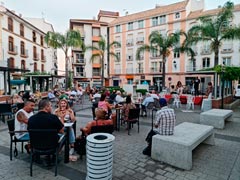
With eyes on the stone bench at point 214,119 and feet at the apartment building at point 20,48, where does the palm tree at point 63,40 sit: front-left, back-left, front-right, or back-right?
front-left

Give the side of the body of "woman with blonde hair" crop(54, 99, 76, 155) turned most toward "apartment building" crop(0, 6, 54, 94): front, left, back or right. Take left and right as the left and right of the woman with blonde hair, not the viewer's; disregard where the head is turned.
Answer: back

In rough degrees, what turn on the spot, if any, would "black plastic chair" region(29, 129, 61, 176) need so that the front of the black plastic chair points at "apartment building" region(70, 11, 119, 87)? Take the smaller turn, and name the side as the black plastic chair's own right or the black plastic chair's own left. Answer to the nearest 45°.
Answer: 0° — it already faces it

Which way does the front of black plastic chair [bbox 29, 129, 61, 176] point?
away from the camera

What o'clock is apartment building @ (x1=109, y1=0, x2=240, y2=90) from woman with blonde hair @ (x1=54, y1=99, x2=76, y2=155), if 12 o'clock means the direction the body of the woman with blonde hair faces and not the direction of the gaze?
The apartment building is roughly at 7 o'clock from the woman with blonde hair.

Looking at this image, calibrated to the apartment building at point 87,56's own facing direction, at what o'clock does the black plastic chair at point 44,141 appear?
The black plastic chair is roughly at 12 o'clock from the apartment building.

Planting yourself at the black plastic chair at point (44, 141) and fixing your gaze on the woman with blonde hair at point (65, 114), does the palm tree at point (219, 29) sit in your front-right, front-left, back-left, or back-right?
front-right

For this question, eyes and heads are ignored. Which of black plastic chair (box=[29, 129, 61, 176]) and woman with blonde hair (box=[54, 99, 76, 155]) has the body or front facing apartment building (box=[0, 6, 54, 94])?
the black plastic chair

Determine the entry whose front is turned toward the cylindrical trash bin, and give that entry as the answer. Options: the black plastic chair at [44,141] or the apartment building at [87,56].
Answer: the apartment building

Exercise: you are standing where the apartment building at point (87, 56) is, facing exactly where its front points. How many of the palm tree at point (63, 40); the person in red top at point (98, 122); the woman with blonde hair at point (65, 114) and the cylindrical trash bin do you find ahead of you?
4

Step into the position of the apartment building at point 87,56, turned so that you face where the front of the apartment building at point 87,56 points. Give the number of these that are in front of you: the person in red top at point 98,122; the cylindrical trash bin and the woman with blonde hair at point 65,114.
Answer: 3

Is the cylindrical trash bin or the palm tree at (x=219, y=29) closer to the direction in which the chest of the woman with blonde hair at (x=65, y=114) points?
the cylindrical trash bin

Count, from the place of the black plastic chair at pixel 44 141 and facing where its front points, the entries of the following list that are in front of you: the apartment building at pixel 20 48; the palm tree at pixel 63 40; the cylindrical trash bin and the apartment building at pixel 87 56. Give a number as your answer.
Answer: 3

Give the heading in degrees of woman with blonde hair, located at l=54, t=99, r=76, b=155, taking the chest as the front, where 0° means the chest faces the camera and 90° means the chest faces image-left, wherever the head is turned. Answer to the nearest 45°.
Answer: approximately 0°

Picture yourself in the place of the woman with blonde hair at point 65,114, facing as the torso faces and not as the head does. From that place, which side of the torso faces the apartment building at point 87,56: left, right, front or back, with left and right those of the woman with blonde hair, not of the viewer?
back

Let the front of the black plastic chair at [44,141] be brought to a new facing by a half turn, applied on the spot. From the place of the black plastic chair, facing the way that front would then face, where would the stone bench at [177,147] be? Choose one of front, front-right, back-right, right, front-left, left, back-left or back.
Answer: left

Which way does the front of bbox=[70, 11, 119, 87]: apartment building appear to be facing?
toward the camera

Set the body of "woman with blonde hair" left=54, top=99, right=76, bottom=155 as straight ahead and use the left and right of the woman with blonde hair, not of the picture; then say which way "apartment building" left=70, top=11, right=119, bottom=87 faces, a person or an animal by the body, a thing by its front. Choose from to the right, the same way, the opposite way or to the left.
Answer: the same way

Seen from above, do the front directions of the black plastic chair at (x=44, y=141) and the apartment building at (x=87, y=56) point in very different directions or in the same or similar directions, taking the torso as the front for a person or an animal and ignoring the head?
very different directions

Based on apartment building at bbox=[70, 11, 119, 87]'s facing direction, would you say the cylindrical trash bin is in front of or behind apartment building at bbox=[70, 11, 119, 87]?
in front

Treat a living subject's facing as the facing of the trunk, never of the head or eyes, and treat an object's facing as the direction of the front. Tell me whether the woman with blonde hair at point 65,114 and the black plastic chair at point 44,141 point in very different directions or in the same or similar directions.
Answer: very different directions
